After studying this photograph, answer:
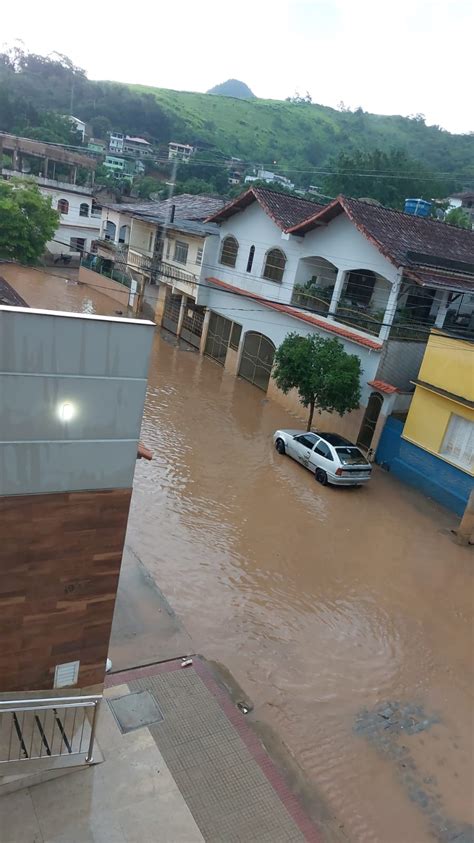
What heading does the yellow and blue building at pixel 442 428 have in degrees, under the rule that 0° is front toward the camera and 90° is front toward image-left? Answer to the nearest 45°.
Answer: approximately 45°

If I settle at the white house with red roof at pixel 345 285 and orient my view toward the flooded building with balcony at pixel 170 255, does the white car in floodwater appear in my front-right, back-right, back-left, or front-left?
back-left

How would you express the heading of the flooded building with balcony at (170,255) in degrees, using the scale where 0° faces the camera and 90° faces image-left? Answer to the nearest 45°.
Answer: approximately 45°

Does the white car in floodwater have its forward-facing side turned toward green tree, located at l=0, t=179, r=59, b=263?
yes

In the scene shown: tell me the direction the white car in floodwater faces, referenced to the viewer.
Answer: facing away from the viewer and to the left of the viewer

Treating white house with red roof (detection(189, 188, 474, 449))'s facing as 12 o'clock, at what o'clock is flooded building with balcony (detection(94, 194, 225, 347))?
The flooded building with balcony is roughly at 3 o'clock from the white house with red roof.

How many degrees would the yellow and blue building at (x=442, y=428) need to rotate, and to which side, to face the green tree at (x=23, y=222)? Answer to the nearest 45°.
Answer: approximately 90° to its right

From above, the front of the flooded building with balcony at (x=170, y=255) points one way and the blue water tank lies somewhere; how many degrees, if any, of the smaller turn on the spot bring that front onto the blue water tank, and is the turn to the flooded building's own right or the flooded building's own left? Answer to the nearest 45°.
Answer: approximately 90° to the flooded building's own left

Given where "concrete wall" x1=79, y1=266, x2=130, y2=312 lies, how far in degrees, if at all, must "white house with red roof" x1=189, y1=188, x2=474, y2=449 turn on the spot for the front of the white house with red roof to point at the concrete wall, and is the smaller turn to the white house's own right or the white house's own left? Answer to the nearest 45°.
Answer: approximately 90° to the white house's own right

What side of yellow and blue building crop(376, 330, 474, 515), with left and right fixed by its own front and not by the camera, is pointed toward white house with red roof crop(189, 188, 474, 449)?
right

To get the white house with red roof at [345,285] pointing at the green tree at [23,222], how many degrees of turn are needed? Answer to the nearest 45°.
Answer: approximately 90° to its right

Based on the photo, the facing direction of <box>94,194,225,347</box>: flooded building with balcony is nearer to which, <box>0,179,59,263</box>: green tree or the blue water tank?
the green tree

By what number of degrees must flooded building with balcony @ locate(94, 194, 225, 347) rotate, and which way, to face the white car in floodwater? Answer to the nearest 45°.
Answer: approximately 45° to its left

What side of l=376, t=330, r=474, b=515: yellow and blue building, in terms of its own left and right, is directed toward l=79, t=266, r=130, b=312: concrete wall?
right

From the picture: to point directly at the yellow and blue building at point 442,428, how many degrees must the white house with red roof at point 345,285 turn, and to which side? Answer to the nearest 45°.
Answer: approximately 90° to its left
